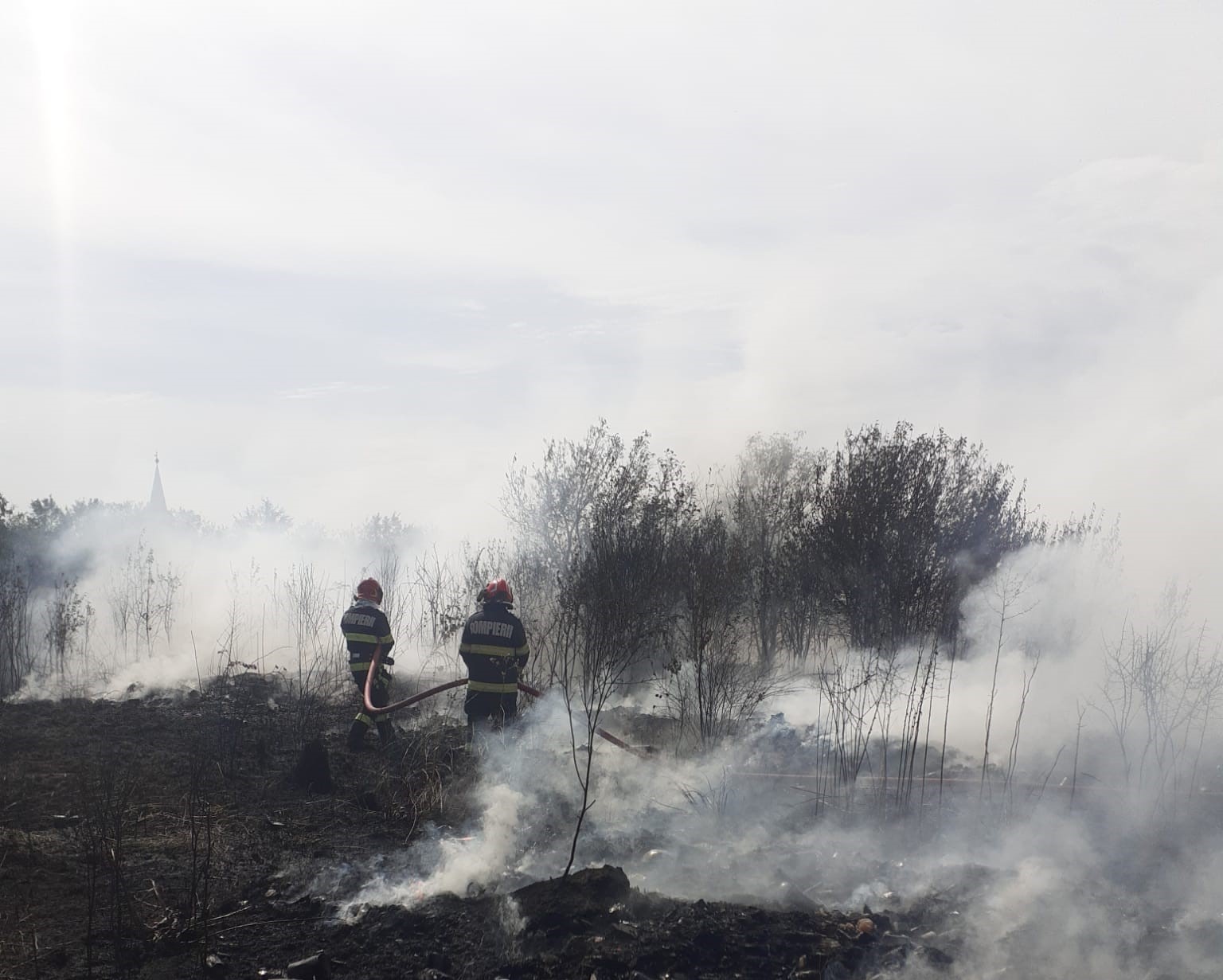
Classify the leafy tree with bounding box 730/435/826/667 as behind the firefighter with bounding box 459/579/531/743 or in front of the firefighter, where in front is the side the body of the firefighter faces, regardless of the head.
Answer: in front

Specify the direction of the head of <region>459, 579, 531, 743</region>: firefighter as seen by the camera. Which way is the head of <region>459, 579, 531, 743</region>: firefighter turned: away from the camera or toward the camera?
away from the camera

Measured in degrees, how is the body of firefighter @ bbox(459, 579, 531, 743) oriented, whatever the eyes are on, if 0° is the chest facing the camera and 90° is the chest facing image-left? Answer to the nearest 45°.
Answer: approximately 180°

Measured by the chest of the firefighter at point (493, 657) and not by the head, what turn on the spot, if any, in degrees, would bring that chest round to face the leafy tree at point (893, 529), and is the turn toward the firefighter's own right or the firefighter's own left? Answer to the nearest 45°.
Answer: approximately 45° to the firefighter's own right

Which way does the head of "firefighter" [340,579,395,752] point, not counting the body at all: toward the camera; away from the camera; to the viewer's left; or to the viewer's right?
away from the camera

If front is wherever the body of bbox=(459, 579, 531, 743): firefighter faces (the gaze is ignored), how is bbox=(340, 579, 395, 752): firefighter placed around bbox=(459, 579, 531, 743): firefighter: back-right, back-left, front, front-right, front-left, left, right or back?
front-left
